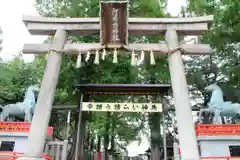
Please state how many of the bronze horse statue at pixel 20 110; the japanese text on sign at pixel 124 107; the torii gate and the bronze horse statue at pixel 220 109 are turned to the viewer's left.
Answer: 1

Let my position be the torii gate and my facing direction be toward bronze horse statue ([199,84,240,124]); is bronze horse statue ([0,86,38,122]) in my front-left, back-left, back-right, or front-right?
back-left

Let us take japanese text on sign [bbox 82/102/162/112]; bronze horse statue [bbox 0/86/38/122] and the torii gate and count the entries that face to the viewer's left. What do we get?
0

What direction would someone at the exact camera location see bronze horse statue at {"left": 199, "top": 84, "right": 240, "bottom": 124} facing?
facing to the left of the viewer

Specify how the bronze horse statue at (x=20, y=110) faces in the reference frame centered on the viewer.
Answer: facing to the right of the viewer

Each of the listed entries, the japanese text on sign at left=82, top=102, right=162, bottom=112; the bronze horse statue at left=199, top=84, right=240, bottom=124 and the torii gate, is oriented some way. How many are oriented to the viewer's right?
0

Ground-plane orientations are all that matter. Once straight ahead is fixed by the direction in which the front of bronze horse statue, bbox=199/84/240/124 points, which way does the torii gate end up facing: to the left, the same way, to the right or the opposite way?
to the left

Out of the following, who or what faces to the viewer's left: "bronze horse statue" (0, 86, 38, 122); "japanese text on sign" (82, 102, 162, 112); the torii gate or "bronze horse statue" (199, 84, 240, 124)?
"bronze horse statue" (199, 84, 240, 124)

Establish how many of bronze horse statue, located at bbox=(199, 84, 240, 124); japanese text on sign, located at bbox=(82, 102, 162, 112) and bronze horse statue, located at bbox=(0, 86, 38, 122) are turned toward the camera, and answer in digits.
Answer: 1

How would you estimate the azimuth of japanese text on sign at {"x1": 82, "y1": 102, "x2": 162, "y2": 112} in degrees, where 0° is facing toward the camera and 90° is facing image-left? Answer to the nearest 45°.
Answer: approximately 0°

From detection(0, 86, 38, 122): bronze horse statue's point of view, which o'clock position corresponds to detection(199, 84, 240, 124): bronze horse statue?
detection(199, 84, 240, 124): bronze horse statue is roughly at 1 o'clock from detection(0, 86, 38, 122): bronze horse statue.

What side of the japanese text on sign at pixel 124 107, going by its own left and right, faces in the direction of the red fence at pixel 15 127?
right

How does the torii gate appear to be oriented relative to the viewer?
toward the camera

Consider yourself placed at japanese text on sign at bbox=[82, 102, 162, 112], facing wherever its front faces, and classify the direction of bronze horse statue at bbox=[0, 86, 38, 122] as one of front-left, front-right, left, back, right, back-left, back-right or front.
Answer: right

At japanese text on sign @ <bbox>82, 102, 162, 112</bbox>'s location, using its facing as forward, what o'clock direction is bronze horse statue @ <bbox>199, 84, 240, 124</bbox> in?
The bronze horse statue is roughly at 9 o'clock from the japanese text on sign.

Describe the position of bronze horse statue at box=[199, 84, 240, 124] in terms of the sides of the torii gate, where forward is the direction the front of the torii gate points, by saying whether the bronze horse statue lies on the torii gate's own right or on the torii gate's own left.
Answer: on the torii gate's own left
